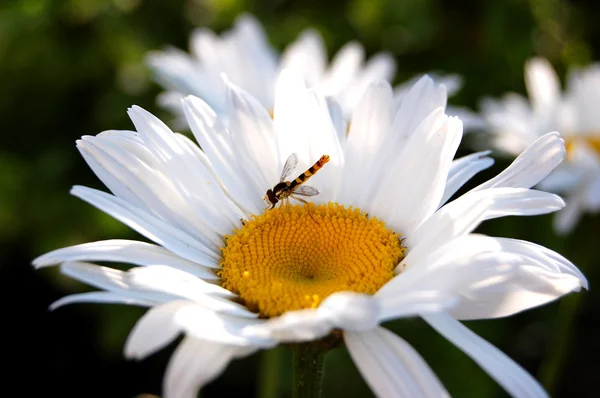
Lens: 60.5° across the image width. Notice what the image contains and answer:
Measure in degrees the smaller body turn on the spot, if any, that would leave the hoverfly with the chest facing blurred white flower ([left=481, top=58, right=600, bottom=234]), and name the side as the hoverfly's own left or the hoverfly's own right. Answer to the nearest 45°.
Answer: approximately 180°

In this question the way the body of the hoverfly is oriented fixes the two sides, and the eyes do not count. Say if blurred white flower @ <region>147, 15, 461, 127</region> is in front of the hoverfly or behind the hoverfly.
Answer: behind

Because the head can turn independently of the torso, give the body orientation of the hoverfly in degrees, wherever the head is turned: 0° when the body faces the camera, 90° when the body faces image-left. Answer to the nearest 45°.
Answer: approximately 45°
